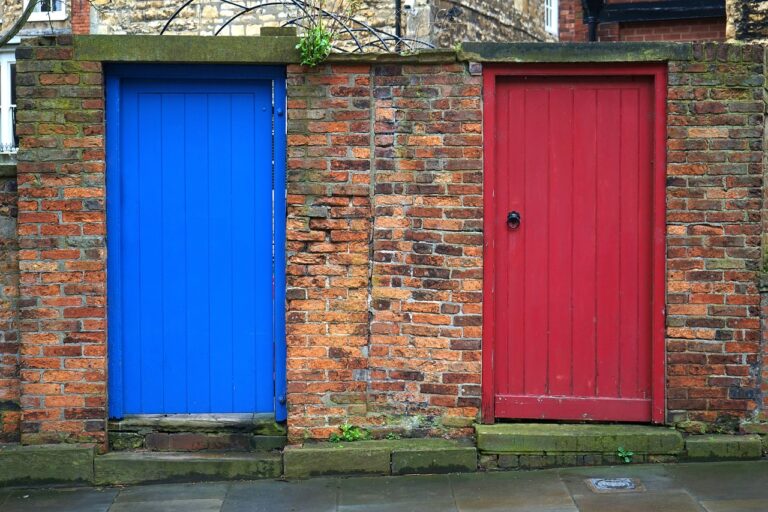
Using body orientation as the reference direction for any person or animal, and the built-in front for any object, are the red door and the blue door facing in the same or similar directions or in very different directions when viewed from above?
same or similar directions

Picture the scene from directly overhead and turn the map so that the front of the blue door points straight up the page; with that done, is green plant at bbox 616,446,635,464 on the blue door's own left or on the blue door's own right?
on the blue door's own left

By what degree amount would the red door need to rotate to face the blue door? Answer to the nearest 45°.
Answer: approximately 90° to its right

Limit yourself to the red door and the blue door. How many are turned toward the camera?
2

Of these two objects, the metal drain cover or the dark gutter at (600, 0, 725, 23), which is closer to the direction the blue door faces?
the metal drain cover

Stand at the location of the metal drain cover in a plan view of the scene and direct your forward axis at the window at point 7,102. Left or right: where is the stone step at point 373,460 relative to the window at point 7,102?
left

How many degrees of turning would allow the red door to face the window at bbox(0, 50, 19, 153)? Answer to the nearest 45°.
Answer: approximately 135° to its right

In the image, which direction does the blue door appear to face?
toward the camera

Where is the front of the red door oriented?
toward the camera
